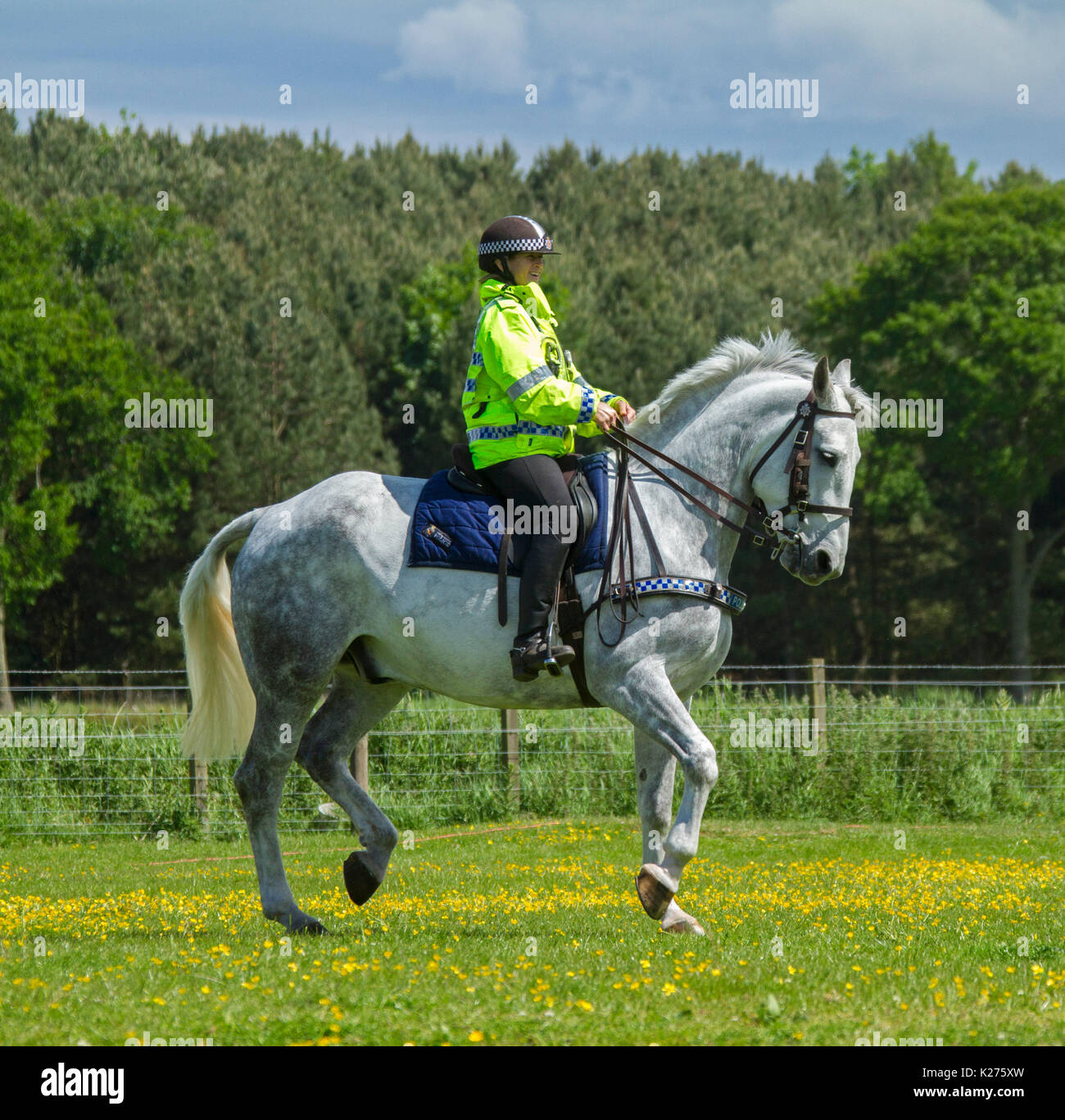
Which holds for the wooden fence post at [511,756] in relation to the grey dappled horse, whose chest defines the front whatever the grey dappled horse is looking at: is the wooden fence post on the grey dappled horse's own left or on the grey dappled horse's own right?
on the grey dappled horse's own left

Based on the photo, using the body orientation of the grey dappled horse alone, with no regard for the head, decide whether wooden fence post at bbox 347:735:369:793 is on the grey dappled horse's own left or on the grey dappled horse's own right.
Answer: on the grey dappled horse's own left

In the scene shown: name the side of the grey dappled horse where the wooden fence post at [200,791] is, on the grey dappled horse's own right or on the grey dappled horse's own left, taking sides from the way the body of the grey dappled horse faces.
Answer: on the grey dappled horse's own left

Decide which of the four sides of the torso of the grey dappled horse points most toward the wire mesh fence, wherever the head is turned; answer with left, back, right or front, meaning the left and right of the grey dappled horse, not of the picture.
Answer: left

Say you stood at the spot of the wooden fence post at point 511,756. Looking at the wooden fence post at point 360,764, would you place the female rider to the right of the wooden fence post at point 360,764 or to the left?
left

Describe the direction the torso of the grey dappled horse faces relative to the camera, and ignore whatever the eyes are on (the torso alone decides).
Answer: to the viewer's right

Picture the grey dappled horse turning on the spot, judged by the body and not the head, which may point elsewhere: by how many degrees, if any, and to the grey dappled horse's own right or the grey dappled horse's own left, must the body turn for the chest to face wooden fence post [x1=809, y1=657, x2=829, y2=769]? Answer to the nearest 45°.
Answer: approximately 90° to the grey dappled horse's own left
